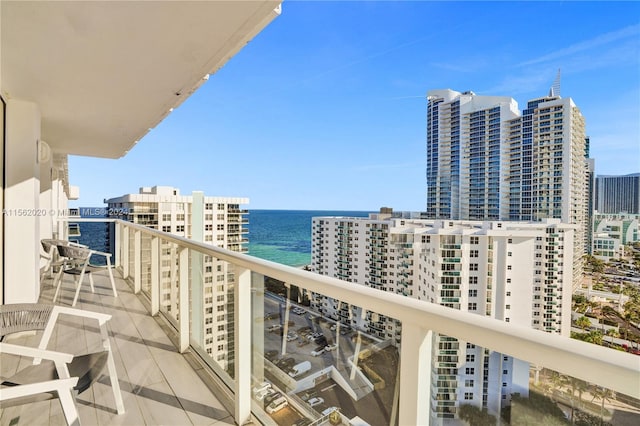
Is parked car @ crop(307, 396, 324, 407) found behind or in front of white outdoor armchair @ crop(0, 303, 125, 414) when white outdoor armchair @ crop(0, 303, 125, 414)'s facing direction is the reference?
in front

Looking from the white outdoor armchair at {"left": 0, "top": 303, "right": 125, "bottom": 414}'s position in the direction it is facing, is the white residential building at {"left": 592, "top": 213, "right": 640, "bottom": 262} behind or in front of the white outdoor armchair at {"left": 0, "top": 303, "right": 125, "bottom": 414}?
in front

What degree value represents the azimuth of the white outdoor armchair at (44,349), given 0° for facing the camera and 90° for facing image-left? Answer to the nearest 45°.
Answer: approximately 315°

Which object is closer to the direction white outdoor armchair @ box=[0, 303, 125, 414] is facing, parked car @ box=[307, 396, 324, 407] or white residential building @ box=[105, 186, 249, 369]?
the parked car
